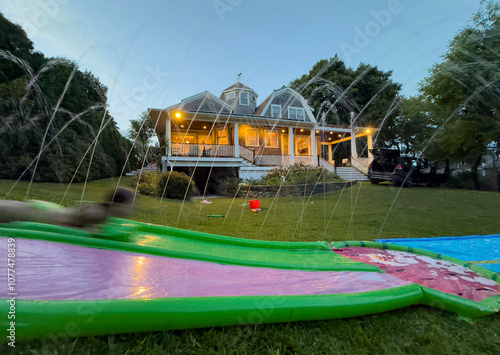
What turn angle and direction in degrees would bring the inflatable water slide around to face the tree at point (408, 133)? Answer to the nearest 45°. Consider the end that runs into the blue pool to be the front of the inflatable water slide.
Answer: approximately 45° to its left

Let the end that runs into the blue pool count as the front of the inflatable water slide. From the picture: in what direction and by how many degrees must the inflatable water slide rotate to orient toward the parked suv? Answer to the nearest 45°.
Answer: approximately 45° to its left

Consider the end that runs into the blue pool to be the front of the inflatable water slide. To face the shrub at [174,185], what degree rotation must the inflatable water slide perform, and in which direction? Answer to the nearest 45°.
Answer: approximately 90° to its left

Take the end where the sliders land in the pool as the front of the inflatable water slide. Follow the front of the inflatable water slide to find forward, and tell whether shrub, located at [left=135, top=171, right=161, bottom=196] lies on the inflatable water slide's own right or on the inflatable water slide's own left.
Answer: on the inflatable water slide's own left

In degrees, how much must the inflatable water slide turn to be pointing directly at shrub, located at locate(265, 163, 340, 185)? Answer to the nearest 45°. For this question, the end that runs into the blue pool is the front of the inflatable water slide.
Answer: approximately 90° to its left

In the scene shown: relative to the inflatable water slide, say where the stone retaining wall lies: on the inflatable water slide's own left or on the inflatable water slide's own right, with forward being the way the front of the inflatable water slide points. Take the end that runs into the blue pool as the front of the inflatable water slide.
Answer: on the inflatable water slide's own left

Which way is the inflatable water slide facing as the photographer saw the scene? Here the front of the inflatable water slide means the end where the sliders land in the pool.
facing to the right of the viewer

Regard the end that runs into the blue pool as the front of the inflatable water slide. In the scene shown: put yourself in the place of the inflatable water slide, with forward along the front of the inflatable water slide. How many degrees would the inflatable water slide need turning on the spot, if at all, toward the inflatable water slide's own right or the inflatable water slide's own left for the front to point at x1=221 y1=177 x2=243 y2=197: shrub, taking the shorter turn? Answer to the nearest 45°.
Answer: approximately 90° to the inflatable water slide's own left
